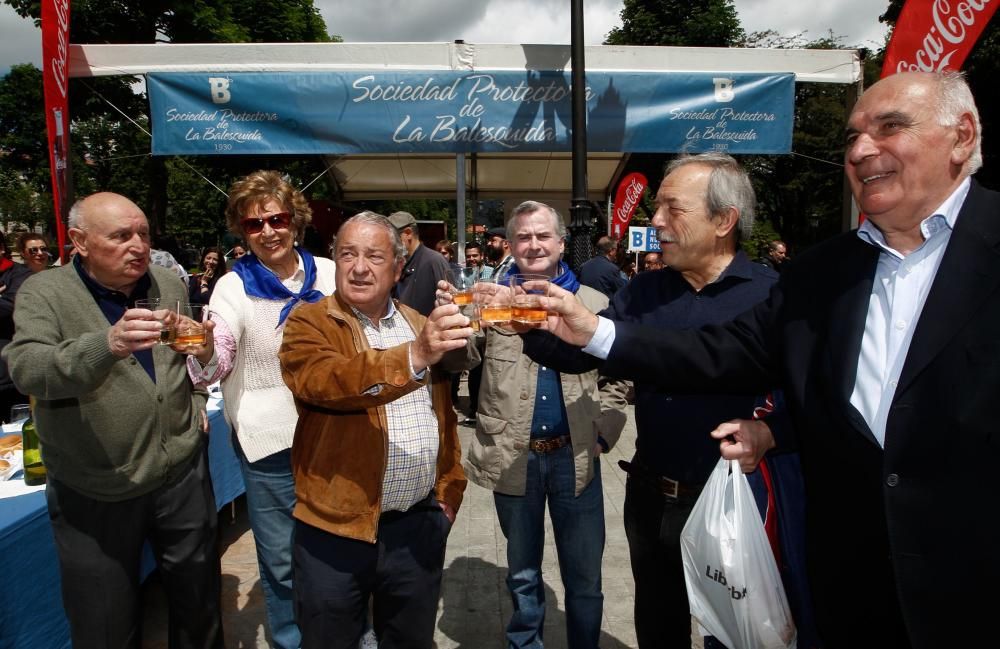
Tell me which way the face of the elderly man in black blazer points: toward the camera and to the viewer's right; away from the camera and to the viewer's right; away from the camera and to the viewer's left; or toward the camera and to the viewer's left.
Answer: toward the camera and to the viewer's left

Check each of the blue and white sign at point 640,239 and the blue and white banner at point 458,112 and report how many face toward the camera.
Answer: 2

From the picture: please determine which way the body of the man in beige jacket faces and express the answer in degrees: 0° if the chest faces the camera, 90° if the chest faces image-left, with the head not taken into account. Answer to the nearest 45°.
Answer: approximately 0°

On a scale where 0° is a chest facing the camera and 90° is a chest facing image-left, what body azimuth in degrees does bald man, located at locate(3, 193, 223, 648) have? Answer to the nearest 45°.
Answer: approximately 315°

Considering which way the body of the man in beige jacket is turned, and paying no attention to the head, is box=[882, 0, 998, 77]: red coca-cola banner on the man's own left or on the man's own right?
on the man's own left

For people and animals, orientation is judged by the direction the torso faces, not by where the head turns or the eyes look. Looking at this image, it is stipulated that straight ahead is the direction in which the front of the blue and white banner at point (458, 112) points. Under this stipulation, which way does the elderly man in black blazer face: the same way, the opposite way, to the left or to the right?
to the right

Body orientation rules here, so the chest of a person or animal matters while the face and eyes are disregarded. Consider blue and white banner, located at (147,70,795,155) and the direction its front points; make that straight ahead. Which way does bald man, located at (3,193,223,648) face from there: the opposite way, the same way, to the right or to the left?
to the left

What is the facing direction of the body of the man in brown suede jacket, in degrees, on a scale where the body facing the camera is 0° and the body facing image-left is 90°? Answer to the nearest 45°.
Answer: approximately 315°

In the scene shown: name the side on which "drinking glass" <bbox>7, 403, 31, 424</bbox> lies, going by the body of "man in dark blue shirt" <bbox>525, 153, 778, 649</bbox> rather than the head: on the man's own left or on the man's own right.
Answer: on the man's own right

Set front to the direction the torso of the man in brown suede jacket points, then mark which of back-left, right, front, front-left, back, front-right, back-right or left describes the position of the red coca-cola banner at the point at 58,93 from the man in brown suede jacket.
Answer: back

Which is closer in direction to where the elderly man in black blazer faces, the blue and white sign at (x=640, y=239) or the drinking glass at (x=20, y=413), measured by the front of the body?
the drinking glass

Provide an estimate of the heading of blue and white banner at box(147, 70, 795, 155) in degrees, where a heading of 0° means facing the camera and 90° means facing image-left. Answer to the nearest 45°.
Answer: approximately 0°

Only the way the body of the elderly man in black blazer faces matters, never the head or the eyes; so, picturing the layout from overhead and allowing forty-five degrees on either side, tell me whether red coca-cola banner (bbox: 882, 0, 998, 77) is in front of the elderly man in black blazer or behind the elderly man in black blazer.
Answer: behind
